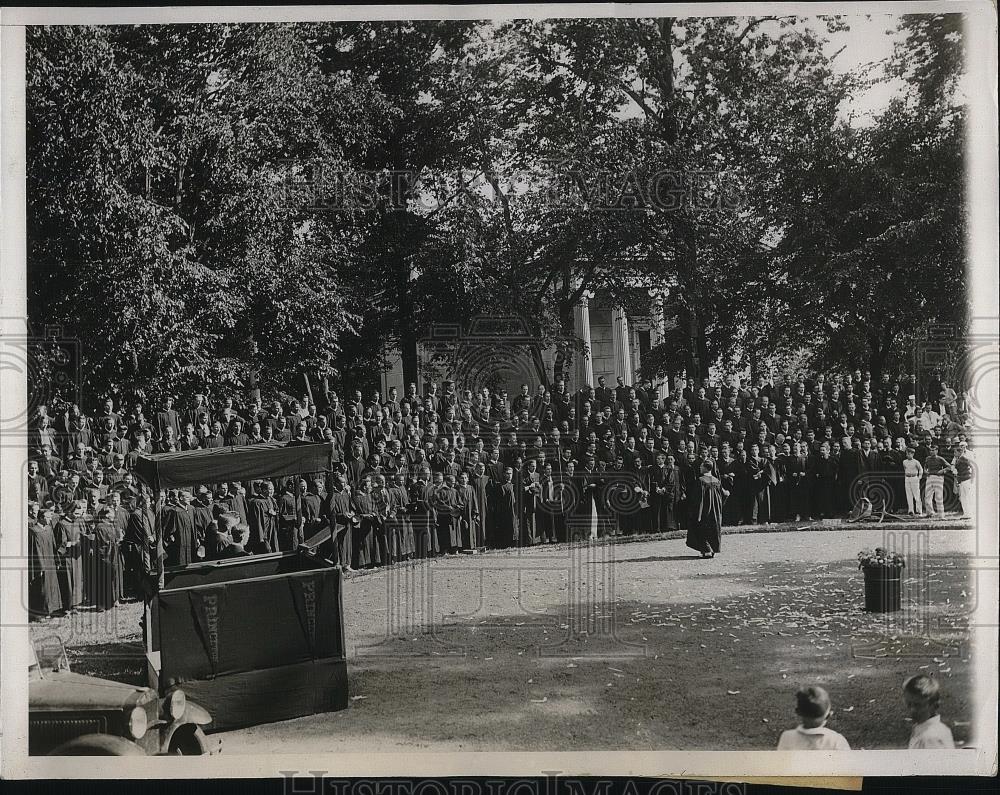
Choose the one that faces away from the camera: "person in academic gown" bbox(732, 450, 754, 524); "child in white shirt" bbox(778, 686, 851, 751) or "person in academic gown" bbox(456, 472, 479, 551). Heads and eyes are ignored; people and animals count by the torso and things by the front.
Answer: the child in white shirt

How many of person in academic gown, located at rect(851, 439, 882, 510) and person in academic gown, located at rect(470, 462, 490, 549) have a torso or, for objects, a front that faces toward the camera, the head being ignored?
2

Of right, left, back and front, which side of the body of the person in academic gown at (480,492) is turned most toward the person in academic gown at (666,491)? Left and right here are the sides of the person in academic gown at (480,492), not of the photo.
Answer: left

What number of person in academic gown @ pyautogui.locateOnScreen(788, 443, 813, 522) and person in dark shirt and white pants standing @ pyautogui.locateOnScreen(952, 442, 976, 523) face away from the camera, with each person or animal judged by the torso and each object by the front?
0

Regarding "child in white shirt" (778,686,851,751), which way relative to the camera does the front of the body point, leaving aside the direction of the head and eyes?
away from the camera

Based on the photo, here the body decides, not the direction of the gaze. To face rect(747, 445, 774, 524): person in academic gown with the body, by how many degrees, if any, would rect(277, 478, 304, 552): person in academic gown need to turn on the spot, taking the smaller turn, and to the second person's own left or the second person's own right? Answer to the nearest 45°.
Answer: approximately 45° to the second person's own left

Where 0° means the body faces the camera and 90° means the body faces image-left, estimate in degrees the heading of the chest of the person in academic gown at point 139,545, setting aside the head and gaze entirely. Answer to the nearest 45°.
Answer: approximately 315°

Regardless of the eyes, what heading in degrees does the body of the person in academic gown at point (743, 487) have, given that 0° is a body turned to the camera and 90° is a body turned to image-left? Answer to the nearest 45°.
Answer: approximately 0°

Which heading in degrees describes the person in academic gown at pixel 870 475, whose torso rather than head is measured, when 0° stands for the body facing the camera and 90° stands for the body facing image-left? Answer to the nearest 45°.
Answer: approximately 0°
